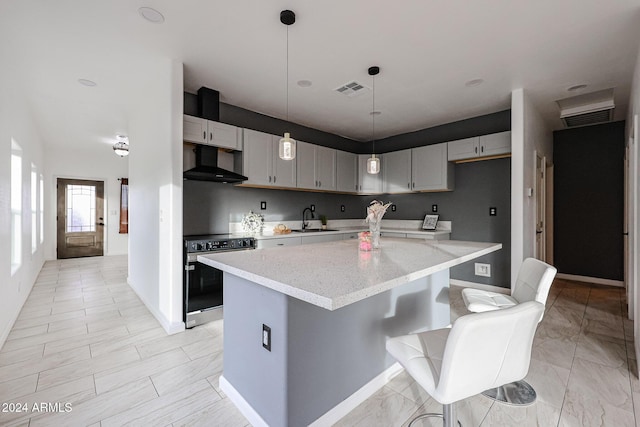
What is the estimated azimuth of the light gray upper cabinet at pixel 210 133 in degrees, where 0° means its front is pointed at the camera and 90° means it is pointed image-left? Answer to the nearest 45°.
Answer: approximately 315°

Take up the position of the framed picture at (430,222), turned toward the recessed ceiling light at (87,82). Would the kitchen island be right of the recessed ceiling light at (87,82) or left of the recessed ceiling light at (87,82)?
left

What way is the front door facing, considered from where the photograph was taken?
facing the viewer

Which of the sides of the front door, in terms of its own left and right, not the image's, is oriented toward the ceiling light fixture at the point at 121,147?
front

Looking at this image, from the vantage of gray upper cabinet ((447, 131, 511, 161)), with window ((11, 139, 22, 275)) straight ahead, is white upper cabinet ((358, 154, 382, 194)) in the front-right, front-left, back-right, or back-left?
front-right

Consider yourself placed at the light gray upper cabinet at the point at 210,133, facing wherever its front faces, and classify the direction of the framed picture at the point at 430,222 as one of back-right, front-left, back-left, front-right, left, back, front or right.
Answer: front-left

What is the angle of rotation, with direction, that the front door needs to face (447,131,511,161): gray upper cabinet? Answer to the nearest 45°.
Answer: approximately 45° to its left

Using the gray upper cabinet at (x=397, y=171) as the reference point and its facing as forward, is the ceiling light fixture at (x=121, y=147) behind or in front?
in front

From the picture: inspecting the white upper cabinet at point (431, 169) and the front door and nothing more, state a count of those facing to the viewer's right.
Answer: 0

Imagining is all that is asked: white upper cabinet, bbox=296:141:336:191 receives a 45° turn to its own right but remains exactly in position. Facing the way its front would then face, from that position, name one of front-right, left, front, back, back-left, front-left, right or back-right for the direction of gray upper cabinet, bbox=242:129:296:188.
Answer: front-right

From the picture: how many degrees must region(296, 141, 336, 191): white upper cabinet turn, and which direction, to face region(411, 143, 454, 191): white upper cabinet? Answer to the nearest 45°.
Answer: approximately 45° to its left

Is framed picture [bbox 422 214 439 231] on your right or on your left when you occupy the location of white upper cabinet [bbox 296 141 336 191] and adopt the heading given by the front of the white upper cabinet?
on your left

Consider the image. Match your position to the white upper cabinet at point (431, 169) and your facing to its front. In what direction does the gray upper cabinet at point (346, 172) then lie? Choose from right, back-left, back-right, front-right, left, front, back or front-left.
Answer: front-right

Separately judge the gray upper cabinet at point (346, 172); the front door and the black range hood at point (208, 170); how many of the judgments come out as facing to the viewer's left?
0

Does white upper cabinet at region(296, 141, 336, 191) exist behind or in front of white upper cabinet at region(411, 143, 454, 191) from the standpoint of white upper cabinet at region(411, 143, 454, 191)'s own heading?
in front

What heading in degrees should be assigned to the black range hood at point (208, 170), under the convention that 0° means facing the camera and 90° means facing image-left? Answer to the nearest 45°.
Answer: approximately 315°

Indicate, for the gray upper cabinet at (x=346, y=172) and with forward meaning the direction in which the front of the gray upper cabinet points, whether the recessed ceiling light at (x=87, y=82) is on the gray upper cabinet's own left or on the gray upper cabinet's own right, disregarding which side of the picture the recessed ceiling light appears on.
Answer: on the gray upper cabinet's own right

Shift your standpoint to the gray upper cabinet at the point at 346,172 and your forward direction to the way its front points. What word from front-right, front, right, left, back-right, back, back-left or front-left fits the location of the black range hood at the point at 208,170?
right

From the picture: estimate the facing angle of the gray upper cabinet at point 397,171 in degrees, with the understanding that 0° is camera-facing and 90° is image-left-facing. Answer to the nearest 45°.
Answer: approximately 45°
